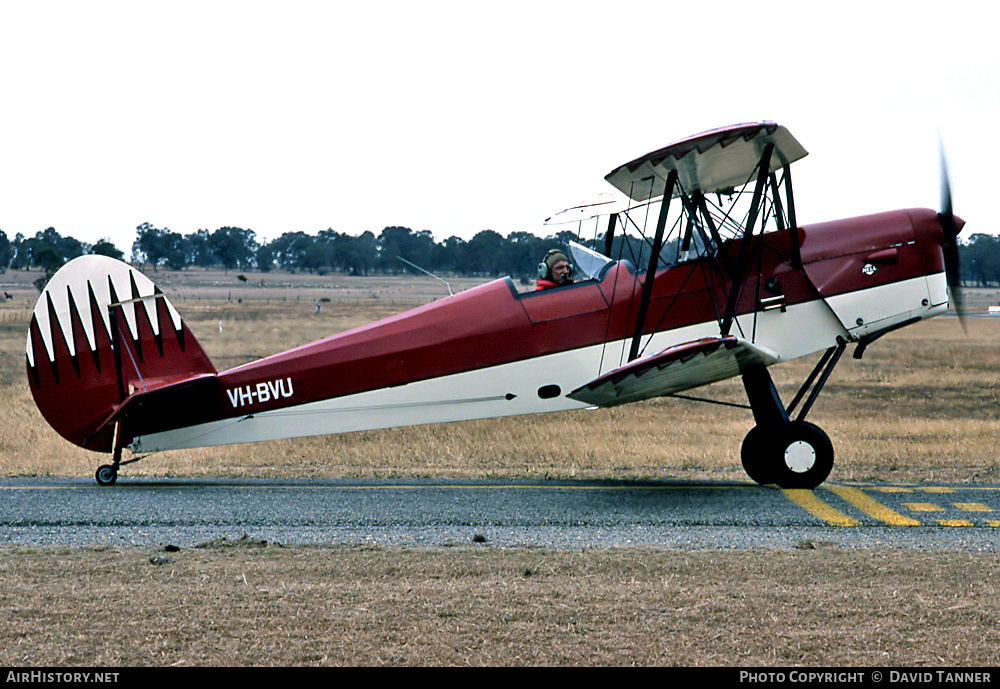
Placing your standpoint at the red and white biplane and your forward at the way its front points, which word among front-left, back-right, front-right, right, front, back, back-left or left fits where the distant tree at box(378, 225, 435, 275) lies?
left

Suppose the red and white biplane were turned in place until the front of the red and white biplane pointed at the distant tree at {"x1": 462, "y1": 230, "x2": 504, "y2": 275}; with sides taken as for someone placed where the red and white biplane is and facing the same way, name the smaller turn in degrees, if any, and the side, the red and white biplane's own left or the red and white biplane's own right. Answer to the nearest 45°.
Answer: approximately 90° to the red and white biplane's own left

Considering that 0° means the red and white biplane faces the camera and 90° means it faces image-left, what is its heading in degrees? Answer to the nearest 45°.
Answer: approximately 270°
